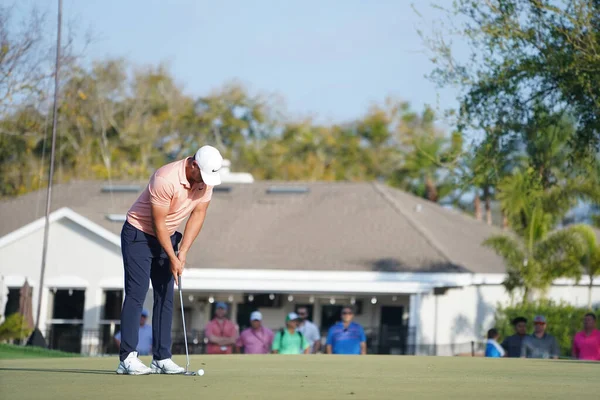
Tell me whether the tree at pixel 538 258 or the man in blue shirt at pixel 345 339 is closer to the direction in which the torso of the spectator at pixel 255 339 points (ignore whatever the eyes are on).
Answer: the man in blue shirt

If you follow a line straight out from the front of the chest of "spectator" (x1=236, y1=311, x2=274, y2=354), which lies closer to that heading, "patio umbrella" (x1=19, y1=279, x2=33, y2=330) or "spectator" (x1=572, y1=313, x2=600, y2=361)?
the spectator

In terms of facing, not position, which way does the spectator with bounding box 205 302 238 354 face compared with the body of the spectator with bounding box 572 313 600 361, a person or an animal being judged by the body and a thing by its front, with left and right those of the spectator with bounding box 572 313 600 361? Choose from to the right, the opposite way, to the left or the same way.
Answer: the same way

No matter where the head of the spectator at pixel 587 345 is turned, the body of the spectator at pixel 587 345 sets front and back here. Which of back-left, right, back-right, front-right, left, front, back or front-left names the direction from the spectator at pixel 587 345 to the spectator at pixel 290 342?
right

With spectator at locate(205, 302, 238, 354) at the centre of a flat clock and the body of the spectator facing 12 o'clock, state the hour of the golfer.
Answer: The golfer is roughly at 12 o'clock from the spectator.

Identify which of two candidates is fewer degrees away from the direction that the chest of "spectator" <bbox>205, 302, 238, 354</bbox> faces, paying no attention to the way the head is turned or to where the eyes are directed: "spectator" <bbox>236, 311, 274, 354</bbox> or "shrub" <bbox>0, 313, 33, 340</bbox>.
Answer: the spectator

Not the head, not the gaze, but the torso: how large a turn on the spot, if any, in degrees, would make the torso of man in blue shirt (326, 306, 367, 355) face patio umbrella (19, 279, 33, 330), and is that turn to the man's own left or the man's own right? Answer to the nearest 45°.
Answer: approximately 135° to the man's own right

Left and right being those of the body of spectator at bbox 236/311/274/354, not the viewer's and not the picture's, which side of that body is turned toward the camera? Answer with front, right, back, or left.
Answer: front

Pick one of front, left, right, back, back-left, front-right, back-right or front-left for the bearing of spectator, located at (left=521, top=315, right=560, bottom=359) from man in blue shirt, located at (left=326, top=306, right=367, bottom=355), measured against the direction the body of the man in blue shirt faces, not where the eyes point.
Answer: left

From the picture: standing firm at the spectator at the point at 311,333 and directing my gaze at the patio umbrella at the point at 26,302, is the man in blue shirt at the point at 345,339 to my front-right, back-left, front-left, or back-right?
back-left

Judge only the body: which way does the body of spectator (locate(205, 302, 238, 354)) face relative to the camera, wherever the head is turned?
toward the camera

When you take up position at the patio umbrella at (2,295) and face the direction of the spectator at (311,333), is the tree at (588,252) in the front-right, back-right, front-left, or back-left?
front-left

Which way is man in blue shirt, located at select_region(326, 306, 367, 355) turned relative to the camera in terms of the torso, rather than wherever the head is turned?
toward the camera

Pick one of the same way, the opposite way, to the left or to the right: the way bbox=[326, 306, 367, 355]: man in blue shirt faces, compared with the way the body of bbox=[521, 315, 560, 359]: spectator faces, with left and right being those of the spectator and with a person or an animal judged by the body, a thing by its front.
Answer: the same way

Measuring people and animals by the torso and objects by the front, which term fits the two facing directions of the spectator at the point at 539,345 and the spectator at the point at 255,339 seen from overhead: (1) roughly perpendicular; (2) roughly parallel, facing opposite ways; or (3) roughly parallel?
roughly parallel

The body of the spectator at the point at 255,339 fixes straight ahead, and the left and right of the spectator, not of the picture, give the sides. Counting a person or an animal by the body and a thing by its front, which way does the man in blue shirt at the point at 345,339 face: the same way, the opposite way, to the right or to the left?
the same way
